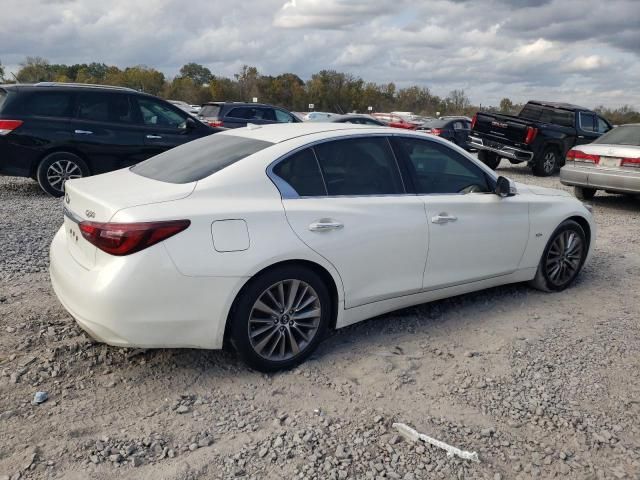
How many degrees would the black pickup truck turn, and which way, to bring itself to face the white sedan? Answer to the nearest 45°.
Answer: approximately 135° to its right

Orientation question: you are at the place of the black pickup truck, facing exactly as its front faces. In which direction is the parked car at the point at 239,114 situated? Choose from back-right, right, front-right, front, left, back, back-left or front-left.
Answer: back-left

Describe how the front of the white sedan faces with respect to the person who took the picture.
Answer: facing away from the viewer and to the right of the viewer

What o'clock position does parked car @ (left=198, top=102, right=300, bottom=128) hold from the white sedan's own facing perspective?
The parked car is roughly at 10 o'clock from the white sedan.

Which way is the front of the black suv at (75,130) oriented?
to the viewer's right

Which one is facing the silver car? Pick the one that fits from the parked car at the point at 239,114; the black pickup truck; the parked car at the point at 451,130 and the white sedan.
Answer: the white sedan

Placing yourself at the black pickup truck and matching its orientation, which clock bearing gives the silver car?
The silver car is roughly at 4 o'clock from the black pickup truck.

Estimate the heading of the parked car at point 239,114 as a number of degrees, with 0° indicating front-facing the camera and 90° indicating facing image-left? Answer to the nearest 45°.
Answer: approximately 225°

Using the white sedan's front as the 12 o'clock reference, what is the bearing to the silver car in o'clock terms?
The silver car is roughly at 12 o'clock from the white sedan.

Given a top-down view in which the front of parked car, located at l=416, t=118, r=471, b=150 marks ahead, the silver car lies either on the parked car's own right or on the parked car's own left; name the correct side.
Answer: on the parked car's own right

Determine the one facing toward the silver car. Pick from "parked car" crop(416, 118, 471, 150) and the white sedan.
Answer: the white sedan

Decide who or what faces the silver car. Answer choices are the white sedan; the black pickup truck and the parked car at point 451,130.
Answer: the white sedan

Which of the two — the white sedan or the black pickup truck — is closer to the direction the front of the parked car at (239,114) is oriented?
the black pickup truck
